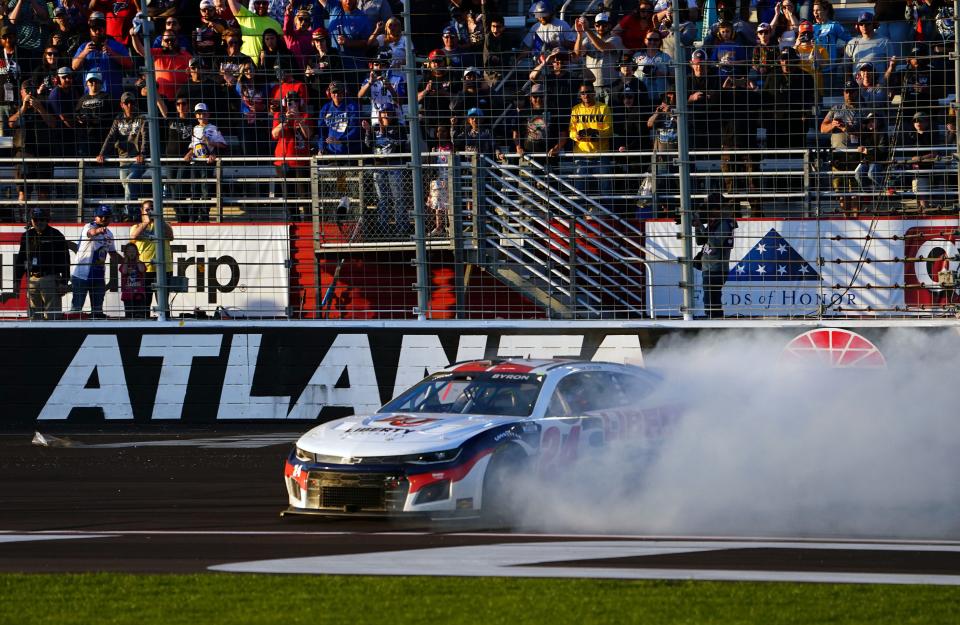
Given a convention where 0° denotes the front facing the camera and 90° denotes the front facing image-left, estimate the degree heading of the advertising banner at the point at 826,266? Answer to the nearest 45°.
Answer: approximately 0°

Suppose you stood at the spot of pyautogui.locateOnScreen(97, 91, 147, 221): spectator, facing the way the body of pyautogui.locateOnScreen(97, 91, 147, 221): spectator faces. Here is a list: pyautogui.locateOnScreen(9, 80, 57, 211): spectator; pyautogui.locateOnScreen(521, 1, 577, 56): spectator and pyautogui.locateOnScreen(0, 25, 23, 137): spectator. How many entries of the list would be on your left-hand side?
1

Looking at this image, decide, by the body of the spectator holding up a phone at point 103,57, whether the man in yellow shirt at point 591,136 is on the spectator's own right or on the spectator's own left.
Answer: on the spectator's own left
